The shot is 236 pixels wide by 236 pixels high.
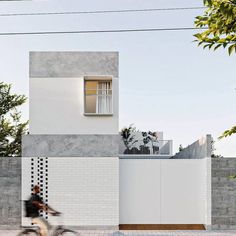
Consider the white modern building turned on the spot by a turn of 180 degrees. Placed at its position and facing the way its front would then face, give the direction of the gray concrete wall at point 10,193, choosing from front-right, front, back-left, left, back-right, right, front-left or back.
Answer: left

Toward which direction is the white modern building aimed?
toward the camera

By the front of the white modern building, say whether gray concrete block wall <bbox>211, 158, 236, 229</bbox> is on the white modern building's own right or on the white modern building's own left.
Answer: on the white modern building's own left
